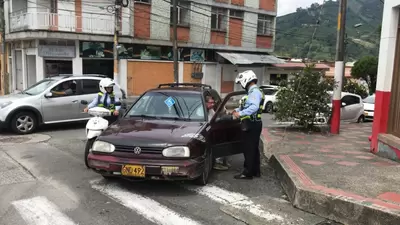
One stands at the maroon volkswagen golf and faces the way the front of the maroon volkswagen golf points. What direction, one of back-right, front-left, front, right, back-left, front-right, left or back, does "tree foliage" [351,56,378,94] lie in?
back

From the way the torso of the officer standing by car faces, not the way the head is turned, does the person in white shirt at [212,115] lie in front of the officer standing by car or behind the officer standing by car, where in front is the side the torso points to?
in front

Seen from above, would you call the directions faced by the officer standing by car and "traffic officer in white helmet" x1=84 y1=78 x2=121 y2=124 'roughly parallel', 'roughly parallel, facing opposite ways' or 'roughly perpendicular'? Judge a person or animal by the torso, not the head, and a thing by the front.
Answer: roughly perpendicular

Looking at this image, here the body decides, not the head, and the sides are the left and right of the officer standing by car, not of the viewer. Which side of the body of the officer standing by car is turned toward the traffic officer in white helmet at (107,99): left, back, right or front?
front

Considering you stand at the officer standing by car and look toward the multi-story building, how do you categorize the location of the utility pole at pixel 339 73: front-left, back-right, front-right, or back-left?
front-right

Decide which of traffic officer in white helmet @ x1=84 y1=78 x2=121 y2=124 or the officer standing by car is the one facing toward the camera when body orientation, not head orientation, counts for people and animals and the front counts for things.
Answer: the traffic officer in white helmet

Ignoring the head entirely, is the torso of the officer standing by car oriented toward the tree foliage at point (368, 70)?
no

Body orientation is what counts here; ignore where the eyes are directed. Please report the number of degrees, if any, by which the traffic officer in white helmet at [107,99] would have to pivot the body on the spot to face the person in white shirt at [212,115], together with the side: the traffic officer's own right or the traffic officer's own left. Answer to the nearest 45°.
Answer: approximately 90° to the traffic officer's own left

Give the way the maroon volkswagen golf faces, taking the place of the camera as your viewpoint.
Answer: facing the viewer and to the left of the viewer

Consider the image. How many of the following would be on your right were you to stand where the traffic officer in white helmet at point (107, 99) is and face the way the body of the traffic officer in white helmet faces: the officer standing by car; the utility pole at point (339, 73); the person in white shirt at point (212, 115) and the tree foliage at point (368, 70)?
0

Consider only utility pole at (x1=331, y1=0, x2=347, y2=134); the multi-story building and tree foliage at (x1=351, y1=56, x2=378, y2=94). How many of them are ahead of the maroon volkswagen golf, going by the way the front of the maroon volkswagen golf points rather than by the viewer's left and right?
0

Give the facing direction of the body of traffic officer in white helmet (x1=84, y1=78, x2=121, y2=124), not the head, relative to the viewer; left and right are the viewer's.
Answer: facing the viewer

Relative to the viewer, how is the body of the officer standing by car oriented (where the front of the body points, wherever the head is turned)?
to the viewer's left

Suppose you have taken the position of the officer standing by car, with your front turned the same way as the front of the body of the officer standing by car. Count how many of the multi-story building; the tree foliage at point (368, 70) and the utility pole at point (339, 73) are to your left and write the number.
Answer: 0

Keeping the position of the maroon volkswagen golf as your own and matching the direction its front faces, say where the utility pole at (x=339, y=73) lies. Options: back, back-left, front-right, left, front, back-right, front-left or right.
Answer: back

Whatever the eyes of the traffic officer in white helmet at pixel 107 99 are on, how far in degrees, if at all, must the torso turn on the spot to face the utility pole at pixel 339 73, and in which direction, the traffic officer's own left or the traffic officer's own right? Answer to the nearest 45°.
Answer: approximately 90° to the traffic officer's own left

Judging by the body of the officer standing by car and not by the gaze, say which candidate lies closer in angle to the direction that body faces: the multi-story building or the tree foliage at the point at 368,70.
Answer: the multi-story building

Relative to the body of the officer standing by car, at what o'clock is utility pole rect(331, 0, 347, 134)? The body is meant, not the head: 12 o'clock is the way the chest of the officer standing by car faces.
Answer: The utility pole is roughly at 4 o'clock from the officer standing by car.

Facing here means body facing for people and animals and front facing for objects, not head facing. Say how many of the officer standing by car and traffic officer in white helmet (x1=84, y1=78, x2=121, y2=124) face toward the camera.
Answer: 1

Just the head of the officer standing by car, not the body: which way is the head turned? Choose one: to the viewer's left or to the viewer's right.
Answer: to the viewer's left
